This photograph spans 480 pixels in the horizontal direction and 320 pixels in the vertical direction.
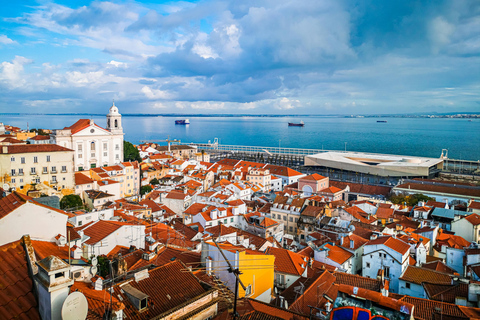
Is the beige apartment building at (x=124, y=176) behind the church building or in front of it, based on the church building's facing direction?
in front

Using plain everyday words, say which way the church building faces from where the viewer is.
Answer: facing the viewer and to the right of the viewer

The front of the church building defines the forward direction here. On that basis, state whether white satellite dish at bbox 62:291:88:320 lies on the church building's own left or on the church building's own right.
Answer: on the church building's own right

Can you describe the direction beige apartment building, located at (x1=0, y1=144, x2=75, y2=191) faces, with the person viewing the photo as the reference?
facing the viewer

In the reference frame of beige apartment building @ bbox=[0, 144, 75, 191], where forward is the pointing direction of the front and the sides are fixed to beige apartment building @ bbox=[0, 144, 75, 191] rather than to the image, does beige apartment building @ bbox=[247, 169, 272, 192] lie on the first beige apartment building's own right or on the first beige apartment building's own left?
on the first beige apartment building's own left

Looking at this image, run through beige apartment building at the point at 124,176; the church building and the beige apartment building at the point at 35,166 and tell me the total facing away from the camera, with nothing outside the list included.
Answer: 0

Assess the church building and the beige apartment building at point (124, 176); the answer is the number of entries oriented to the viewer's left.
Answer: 0

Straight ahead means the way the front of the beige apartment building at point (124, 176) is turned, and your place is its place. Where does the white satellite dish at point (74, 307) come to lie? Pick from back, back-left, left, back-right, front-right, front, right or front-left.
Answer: front-right

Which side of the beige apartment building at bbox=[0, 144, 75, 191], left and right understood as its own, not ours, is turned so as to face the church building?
back

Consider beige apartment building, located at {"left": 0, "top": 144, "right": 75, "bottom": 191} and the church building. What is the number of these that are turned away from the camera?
0

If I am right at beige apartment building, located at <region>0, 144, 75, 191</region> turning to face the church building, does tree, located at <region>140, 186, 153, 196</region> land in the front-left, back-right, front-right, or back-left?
front-right

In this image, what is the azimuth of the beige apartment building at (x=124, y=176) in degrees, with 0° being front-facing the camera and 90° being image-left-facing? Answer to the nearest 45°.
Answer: approximately 315°

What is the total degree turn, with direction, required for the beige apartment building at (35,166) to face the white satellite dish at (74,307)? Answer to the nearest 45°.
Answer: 0° — it already faces it

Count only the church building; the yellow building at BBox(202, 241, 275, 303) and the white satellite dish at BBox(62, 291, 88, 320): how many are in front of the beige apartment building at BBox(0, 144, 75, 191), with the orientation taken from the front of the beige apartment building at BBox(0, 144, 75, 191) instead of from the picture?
2

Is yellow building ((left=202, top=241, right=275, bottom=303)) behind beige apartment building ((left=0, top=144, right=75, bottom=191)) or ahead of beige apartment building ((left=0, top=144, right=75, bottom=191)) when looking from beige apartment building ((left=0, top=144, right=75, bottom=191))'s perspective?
ahead

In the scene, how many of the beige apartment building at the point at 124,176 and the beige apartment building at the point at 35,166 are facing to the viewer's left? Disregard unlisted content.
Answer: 0
